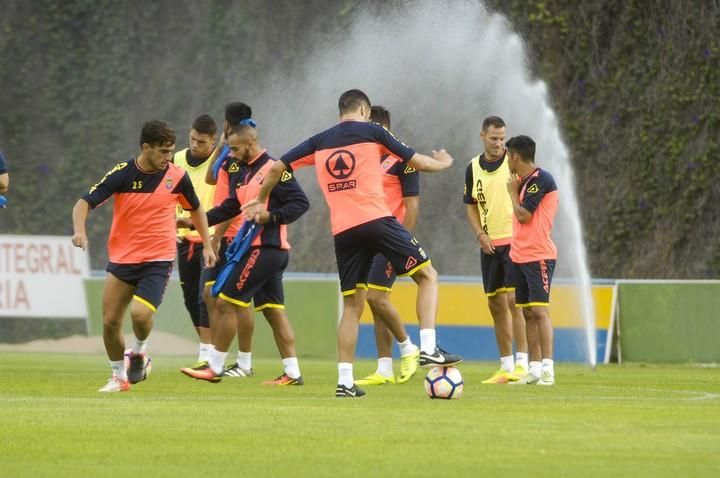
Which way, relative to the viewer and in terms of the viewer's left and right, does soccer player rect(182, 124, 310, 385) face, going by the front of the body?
facing to the left of the viewer

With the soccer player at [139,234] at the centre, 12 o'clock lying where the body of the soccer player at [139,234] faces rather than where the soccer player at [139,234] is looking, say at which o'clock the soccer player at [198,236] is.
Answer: the soccer player at [198,236] is roughly at 8 o'clock from the soccer player at [139,234].

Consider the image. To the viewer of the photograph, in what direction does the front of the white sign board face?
facing the viewer

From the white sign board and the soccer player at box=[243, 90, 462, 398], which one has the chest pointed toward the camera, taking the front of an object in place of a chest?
the white sign board

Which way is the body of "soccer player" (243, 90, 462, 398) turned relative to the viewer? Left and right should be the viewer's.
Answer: facing away from the viewer and to the right of the viewer

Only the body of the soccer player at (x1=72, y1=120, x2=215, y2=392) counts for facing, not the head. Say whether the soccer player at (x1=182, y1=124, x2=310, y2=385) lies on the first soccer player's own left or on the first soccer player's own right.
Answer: on the first soccer player's own left

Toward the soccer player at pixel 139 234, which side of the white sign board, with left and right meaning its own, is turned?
front

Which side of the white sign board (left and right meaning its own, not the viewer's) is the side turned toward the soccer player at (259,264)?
front

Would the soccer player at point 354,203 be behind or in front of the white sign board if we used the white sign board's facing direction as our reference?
in front

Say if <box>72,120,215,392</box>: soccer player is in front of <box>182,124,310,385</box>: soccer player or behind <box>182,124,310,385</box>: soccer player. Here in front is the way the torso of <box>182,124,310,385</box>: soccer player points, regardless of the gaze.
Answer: in front

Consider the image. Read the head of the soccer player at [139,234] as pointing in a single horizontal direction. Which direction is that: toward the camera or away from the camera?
toward the camera

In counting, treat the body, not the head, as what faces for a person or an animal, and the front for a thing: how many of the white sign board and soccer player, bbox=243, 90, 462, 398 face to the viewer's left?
0

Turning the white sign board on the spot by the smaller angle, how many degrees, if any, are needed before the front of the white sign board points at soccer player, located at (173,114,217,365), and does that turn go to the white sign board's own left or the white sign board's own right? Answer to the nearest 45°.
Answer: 0° — it already faces them
